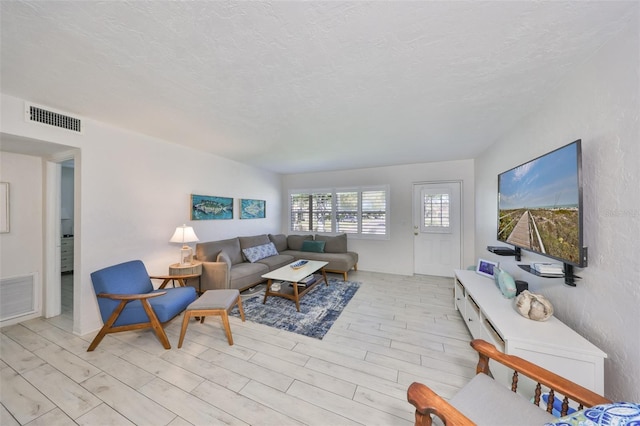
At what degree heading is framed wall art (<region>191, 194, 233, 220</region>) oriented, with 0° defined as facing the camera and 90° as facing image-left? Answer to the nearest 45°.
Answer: approximately 315°

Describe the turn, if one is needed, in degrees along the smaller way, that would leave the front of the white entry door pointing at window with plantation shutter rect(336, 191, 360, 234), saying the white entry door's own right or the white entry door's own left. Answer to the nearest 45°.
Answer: approximately 90° to the white entry door's own right

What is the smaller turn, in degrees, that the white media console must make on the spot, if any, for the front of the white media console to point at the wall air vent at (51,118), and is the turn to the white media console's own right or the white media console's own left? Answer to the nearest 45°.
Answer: approximately 45° to the white media console's own left

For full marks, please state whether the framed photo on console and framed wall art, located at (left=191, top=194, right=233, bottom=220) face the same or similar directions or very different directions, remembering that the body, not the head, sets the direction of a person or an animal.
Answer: very different directions

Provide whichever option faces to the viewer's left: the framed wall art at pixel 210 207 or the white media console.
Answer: the white media console

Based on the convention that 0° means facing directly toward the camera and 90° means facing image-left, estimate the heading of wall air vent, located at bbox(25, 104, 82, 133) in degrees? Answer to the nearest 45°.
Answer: approximately 315°

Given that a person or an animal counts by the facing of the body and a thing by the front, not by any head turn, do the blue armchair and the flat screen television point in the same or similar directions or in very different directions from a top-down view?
very different directions

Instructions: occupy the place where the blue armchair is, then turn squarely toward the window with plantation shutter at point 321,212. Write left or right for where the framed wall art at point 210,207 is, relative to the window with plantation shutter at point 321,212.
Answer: left

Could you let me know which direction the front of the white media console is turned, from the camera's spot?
facing to the left of the viewer

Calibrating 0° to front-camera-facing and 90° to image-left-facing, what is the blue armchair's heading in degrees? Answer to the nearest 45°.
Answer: approximately 315°
